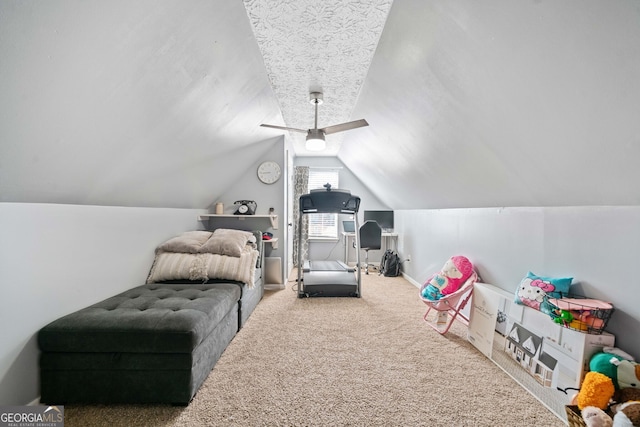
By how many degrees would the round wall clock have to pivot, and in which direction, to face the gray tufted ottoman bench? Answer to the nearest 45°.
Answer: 0° — it already faces it

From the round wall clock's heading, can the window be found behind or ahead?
behind

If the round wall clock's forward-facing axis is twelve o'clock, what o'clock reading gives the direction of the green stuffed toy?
The green stuffed toy is roughly at 11 o'clock from the round wall clock.

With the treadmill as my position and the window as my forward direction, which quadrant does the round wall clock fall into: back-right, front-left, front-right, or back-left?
front-left

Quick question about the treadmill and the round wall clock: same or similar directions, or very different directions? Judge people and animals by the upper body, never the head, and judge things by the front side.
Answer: same or similar directions

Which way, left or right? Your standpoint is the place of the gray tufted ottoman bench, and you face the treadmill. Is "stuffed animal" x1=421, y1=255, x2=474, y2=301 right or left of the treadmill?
right

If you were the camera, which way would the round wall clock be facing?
facing the viewer

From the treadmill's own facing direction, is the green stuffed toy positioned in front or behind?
in front

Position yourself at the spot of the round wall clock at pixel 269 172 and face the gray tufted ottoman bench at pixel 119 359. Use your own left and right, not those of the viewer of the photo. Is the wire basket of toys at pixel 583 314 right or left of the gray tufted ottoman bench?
left

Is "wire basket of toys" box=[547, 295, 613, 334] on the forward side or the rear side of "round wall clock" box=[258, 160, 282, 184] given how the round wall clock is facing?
on the forward side
